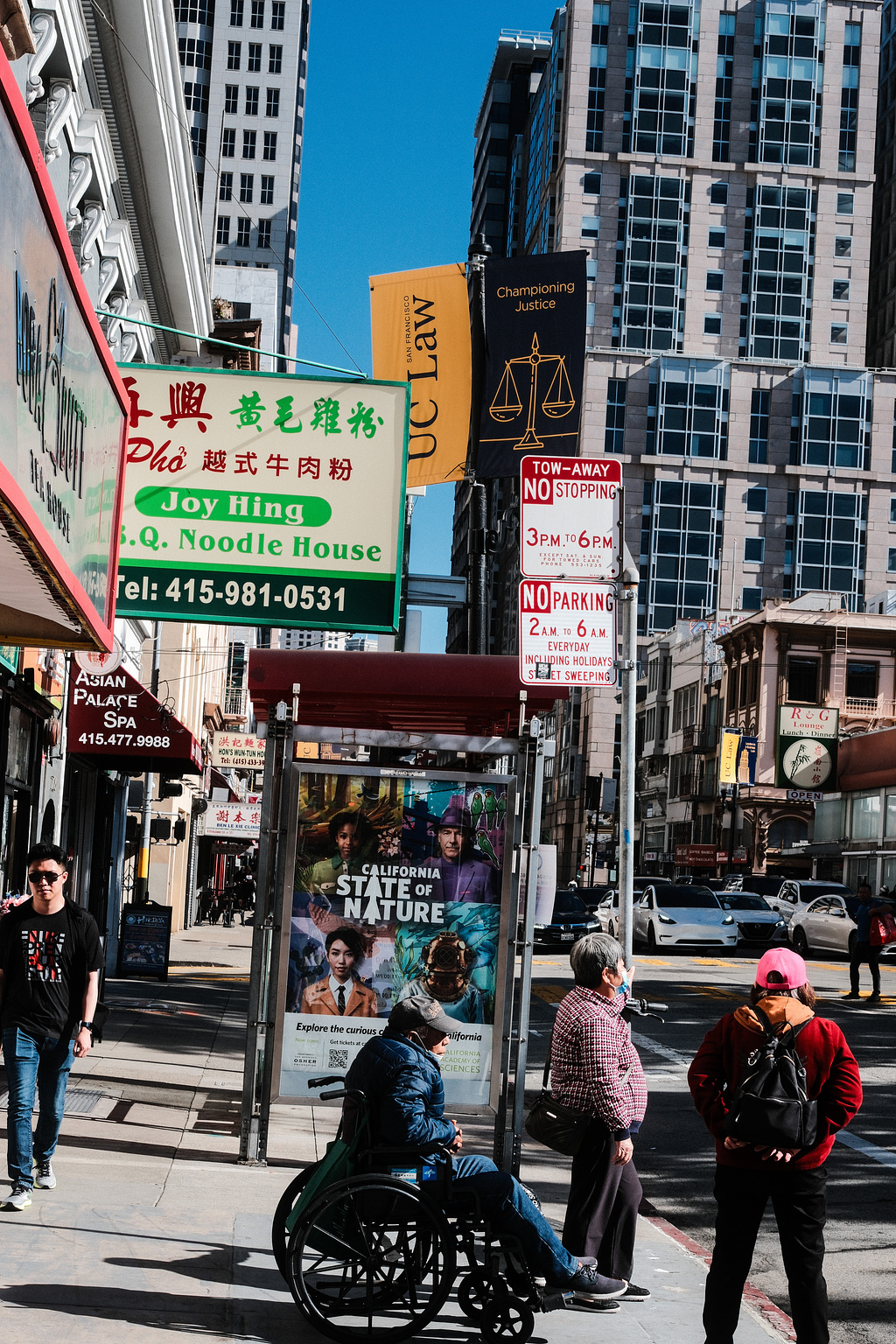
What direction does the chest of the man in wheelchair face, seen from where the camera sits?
to the viewer's right

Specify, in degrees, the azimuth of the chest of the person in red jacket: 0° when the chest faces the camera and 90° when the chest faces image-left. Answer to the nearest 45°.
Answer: approximately 180°

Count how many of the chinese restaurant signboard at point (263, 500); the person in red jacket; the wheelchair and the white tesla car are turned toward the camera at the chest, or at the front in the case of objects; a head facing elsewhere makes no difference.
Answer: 2

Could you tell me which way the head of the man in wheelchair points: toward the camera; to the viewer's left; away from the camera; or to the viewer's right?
to the viewer's right

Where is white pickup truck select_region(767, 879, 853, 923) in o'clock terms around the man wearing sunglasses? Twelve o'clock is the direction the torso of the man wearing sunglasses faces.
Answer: The white pickup truck is roughly at 7 o'clock from the man wearing sunglasses.

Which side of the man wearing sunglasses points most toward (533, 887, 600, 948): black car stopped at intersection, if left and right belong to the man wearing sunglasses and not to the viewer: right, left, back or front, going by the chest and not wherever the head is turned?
back

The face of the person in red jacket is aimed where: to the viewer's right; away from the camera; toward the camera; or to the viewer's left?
away from the camera
